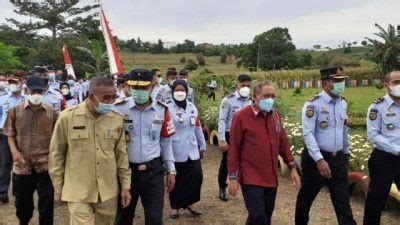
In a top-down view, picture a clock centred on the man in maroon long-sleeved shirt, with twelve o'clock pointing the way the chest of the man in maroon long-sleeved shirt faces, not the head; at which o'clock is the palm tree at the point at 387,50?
The palm tree is roughly at 8 o'clock from the man in maroon long-sleeved shirt.

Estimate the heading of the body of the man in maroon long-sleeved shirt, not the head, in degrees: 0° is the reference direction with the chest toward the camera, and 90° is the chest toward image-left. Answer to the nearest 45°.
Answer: approximately 315°

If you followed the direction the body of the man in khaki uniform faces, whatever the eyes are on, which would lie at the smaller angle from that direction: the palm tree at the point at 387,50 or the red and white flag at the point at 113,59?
the palm tree

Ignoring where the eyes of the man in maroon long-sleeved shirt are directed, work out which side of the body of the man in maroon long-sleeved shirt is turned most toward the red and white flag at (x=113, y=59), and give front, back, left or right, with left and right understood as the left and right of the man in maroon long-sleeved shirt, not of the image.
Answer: back

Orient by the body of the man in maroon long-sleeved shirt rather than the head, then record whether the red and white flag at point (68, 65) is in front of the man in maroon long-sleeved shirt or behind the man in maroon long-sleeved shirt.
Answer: behind

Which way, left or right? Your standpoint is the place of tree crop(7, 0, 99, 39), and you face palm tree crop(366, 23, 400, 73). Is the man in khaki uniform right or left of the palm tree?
right

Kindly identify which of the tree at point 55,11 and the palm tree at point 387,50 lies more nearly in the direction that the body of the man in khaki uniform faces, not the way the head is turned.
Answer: the palm tree

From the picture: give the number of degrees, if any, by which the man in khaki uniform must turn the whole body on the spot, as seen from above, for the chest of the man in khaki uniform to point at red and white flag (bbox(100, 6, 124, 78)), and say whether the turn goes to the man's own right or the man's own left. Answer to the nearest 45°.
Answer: approximately 135° to the man's own left

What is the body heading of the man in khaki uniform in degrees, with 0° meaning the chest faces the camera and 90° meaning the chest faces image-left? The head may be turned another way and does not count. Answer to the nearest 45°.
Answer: approximately 315°

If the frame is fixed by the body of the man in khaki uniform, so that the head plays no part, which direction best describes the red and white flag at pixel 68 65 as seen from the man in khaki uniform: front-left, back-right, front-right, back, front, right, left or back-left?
back-left
